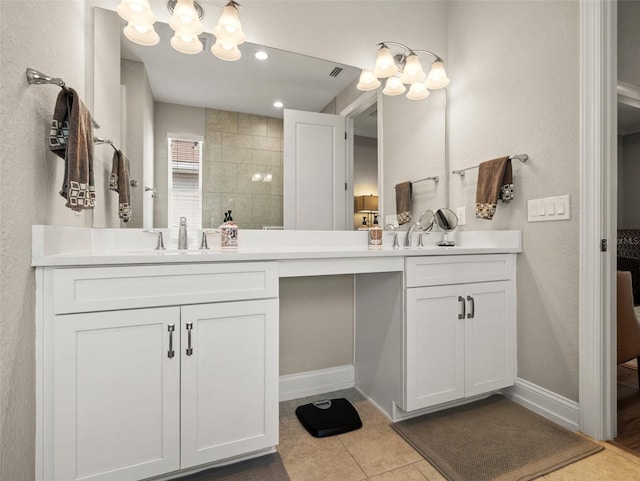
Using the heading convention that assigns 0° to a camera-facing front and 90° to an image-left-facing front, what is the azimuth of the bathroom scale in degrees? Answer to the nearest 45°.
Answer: approximately 0°

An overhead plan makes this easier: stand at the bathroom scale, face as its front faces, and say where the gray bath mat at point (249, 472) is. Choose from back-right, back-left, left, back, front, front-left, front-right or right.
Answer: front-right

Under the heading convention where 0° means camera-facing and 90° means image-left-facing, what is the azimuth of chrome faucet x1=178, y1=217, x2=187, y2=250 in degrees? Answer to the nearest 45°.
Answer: approximately 0°

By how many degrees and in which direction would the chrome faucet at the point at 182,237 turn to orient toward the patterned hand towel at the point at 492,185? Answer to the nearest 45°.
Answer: approximately 90° to its left

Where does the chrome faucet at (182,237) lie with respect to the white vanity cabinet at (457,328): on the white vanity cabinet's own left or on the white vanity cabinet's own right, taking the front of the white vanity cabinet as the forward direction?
on the white vanity cabinet's own right
